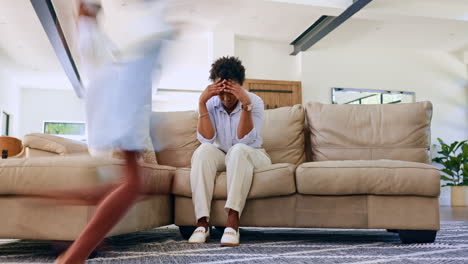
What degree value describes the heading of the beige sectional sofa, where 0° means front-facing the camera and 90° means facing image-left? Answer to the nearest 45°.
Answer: approximately 0°

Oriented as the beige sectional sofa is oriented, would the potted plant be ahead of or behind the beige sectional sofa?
behind
